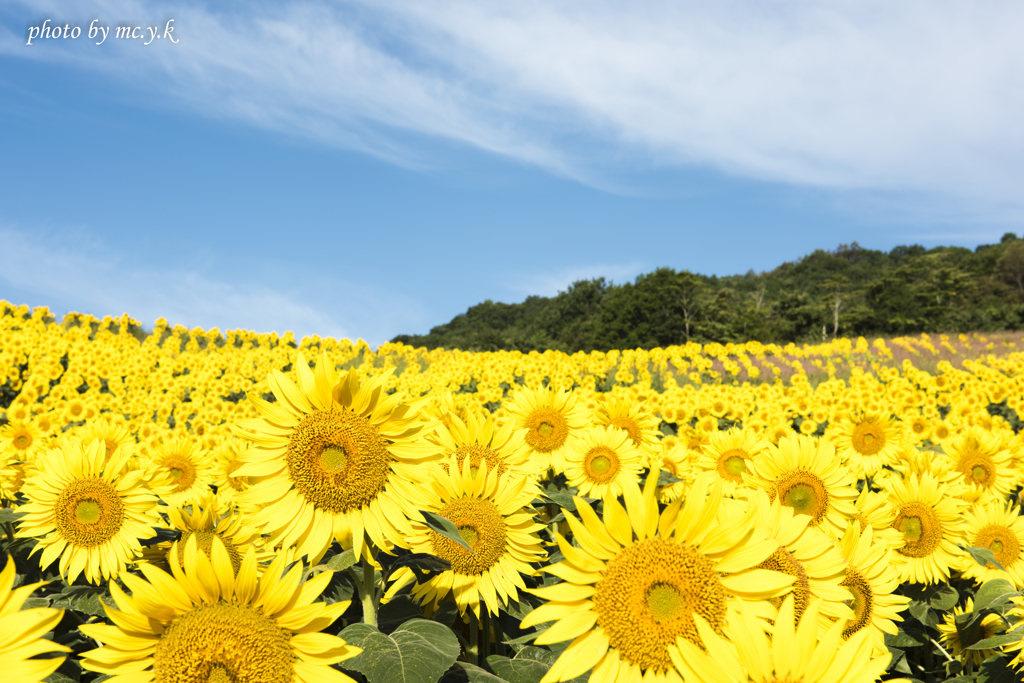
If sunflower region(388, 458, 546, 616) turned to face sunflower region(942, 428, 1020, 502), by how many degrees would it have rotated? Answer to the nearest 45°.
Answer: approximately 135° to its left

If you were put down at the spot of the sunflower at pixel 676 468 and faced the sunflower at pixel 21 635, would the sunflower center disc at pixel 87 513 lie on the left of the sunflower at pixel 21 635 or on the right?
right

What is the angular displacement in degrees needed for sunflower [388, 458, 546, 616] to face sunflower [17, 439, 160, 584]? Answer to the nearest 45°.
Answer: approximately 90° to its right

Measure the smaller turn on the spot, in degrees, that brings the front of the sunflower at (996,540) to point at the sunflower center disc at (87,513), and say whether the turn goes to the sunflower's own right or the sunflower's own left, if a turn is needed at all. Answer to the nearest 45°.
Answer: approximately 45° to the sunflower's own right

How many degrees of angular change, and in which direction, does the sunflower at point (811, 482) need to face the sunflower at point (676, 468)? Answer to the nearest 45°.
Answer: approximately 135° to its right

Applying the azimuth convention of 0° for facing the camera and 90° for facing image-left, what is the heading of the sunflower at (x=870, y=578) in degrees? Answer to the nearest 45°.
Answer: approximately 0°

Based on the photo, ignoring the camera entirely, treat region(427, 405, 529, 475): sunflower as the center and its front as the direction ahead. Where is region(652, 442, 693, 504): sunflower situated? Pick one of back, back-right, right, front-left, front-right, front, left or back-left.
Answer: back-left

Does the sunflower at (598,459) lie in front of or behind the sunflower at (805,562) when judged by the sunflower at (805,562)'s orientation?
behind

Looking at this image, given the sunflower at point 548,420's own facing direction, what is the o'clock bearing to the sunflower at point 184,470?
the sunflower at point 184,470 is roughly at 3 o'clock from the sunflower at point 548,420.

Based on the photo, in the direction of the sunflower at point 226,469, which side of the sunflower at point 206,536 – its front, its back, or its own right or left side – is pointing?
back

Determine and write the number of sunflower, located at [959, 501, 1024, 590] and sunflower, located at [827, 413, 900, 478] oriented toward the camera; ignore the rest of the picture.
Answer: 2

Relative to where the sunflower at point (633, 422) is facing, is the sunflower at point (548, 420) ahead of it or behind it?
ahead
